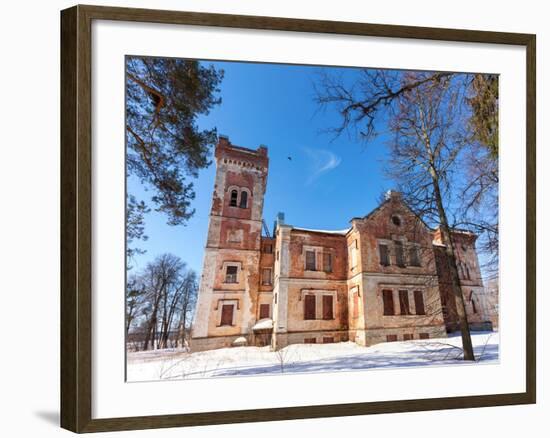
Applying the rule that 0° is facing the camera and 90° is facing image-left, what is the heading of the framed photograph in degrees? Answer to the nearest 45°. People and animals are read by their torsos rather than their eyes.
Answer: approximately 315°
